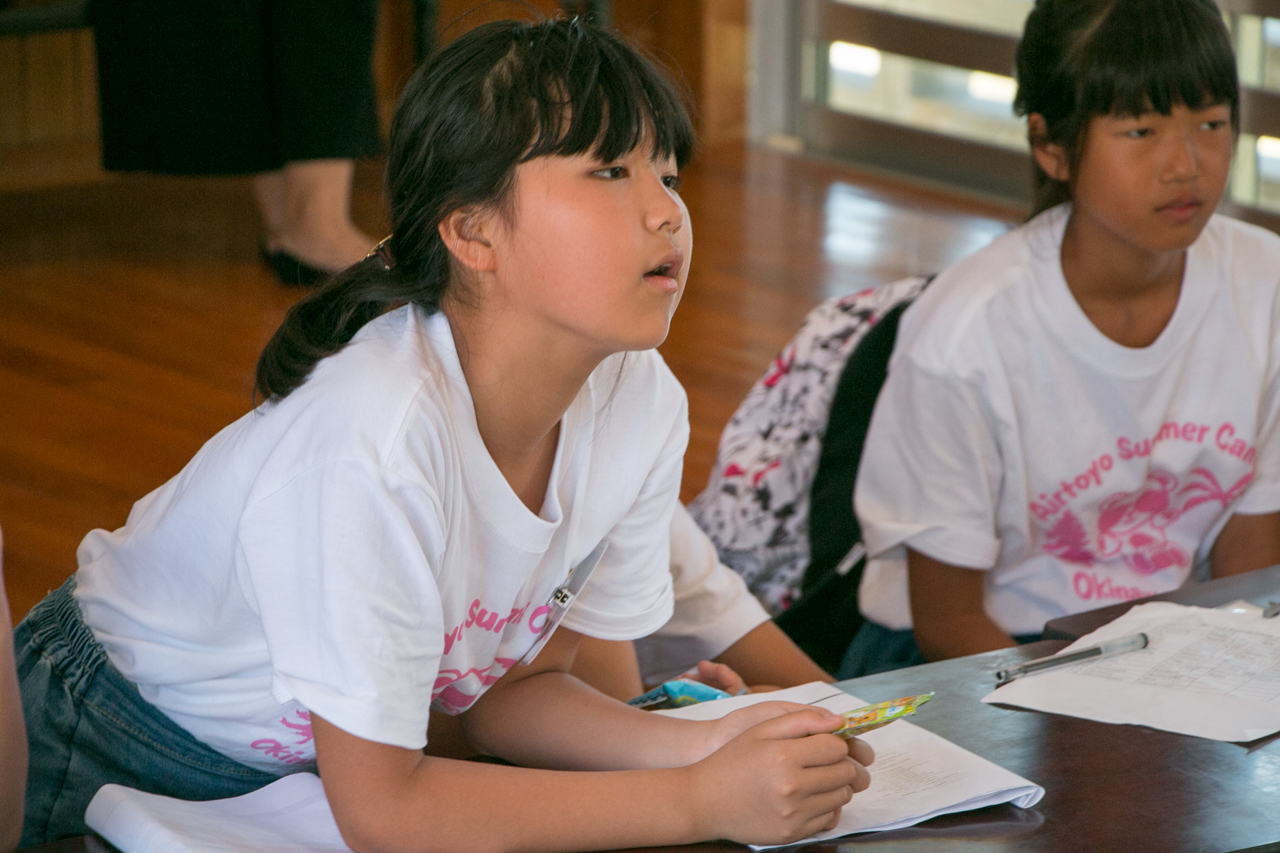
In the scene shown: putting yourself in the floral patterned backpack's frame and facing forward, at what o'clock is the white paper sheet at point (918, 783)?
The white paper sheet is roughly at 9 o'clock from the floral patterned backpack.

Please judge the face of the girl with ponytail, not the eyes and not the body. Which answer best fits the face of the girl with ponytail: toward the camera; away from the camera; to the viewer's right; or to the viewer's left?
to the viewer's right

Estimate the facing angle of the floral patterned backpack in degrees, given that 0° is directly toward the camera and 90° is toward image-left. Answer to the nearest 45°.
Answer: approximately 90°

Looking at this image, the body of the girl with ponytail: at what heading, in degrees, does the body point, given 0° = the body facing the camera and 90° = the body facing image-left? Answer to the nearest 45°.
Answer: approximately 315°

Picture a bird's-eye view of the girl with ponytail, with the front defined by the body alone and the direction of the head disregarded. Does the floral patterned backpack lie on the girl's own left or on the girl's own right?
on the girl's own left
